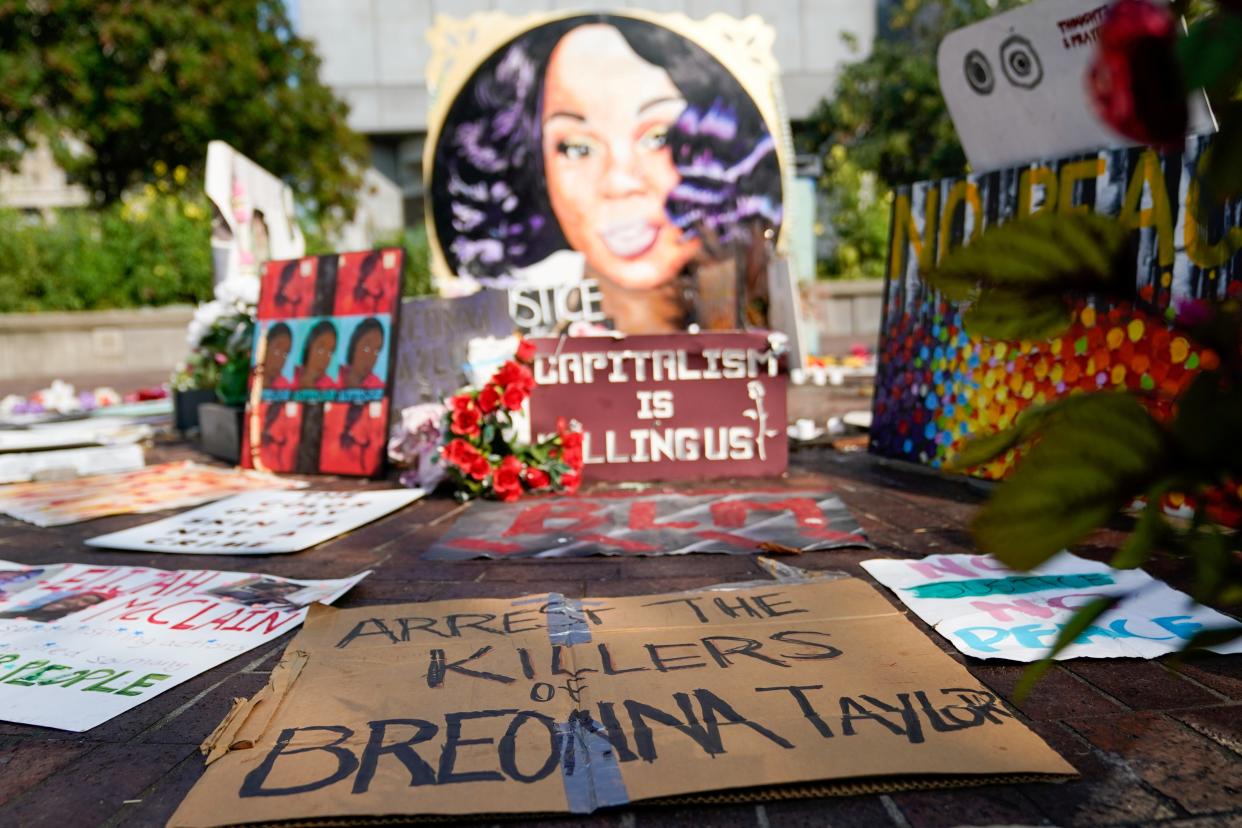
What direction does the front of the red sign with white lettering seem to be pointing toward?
toward the camera

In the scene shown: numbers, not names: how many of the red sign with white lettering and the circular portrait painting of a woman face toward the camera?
2

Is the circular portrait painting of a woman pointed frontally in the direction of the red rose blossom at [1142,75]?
yes

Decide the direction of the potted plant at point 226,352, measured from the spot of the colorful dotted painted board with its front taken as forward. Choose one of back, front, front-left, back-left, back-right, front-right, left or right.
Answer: front-right

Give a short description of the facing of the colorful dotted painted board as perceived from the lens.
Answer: facing the viewer and to the left of the viewer

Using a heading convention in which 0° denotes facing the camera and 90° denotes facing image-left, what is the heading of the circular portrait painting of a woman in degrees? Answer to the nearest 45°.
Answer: approximately 0°

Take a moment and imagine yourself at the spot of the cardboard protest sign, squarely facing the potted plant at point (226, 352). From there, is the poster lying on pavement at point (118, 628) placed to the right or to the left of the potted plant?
left

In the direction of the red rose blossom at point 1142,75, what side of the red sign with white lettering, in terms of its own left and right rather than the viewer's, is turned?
front

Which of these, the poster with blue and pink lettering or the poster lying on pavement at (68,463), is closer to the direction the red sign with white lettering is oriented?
the poster with blue and pink lettering

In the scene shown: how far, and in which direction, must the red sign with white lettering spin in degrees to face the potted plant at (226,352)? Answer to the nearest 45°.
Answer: approximately 135° to its right

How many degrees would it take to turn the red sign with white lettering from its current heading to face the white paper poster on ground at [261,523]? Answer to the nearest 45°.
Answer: approximately 45° to its right

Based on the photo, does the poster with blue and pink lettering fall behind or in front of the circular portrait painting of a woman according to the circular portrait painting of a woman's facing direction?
in front

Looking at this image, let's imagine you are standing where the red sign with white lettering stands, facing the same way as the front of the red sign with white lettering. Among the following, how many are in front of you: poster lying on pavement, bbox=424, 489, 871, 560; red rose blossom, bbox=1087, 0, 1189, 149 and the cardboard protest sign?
3

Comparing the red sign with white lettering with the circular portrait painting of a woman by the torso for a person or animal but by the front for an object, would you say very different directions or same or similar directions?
same or similar directions
